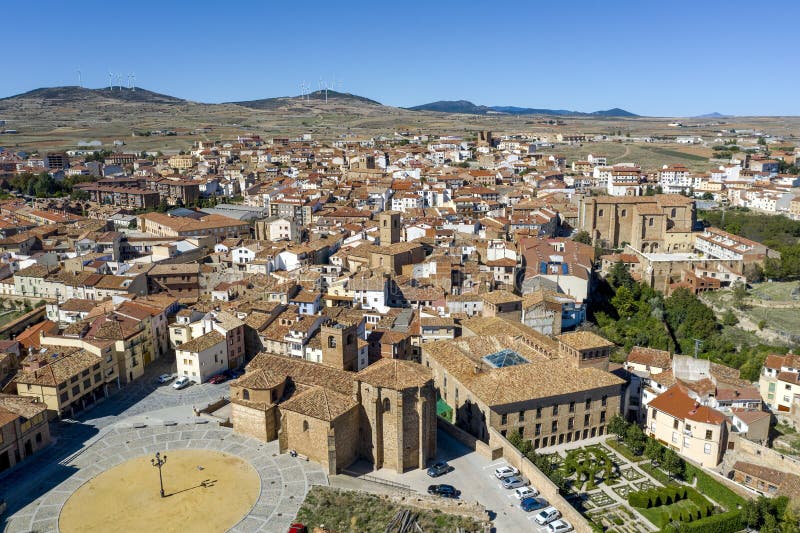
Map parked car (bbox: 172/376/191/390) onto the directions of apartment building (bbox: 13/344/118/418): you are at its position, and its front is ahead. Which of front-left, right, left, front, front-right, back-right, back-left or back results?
front-left

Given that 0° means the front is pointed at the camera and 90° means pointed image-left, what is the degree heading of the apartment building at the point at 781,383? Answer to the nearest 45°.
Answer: approximately 0°

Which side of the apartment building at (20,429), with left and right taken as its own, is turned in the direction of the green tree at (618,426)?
front

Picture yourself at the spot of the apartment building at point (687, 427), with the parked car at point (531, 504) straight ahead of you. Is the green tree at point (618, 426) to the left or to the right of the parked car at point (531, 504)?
right

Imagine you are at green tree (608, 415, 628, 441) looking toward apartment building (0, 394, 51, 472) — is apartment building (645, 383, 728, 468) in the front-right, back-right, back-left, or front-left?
back-left

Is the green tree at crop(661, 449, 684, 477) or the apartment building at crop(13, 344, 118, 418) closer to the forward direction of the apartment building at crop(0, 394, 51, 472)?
the green tree

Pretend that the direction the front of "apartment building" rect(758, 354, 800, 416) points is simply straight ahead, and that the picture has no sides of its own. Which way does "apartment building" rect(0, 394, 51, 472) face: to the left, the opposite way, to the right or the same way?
to the left

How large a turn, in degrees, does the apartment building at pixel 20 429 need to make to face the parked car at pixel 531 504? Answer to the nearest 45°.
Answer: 0° — it already faces it

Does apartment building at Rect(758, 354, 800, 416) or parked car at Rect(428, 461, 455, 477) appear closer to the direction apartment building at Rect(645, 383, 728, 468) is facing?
the parked car

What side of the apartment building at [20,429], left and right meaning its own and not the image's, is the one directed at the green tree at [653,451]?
front

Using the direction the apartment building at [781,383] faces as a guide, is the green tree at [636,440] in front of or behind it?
in front

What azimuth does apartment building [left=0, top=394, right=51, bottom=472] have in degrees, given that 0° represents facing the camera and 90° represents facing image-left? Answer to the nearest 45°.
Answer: approximately 315°

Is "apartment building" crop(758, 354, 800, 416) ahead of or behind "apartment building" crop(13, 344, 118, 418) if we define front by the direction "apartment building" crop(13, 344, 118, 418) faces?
ahead
